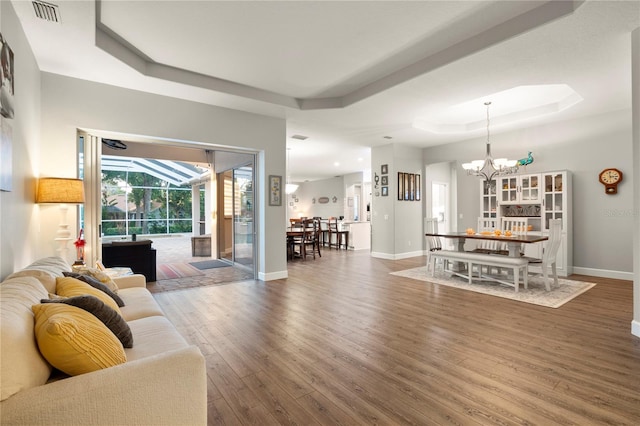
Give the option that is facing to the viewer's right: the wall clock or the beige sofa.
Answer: the beige sofa

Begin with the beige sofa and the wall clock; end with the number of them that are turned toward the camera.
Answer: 1

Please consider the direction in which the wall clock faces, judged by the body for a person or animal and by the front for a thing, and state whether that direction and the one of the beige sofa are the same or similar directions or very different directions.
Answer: very different directions

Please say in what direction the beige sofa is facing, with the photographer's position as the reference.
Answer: facing to the right of the viewer

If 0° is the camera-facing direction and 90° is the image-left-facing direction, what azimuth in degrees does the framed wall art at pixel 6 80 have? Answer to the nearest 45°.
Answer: approximately 270°

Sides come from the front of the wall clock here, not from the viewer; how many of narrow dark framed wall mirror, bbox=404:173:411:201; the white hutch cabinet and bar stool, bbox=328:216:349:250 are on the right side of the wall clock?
3

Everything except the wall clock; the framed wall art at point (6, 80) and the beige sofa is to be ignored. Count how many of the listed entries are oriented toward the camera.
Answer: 1

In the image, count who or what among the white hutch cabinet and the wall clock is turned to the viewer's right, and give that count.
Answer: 0

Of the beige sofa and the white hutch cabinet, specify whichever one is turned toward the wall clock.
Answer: the beige sofa

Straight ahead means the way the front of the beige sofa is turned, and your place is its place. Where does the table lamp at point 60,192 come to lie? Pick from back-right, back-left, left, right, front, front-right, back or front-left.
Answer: left
